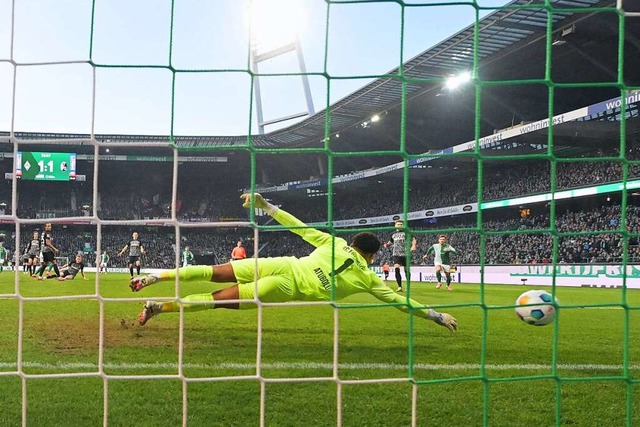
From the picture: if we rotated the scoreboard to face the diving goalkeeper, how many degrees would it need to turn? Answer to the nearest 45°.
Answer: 0° — it already faces them

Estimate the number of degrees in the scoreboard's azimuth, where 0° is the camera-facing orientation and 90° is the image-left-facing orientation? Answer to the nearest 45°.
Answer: approximately 0°

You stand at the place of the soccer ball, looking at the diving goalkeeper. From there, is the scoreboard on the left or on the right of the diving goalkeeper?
right

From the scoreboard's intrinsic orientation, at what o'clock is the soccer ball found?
The soccer ball is roughly at 12 o'clock from the scoreboard.
